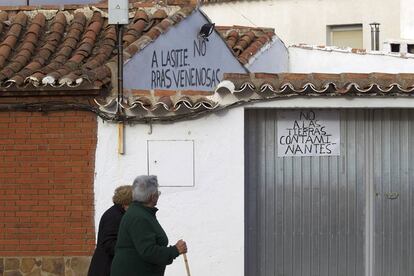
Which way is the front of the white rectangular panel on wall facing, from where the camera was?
facing the viewer

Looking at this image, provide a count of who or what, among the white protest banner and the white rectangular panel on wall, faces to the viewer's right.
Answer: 0

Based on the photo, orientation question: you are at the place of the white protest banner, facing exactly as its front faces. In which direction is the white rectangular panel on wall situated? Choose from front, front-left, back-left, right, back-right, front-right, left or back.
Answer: right

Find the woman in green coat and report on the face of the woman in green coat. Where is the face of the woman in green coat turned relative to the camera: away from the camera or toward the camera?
away from the camera

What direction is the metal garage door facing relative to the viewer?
toward the camera

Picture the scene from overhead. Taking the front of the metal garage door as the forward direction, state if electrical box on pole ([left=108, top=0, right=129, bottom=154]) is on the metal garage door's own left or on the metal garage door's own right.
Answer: on the metal garage door's own right

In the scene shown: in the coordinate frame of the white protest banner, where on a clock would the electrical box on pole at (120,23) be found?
The electrical box on pole is roughly at 3 o'clock from the white protest banner.

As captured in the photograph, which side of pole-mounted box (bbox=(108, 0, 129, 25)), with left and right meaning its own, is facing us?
front

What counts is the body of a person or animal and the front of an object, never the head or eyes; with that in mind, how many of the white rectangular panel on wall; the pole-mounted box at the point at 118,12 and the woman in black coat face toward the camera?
2
